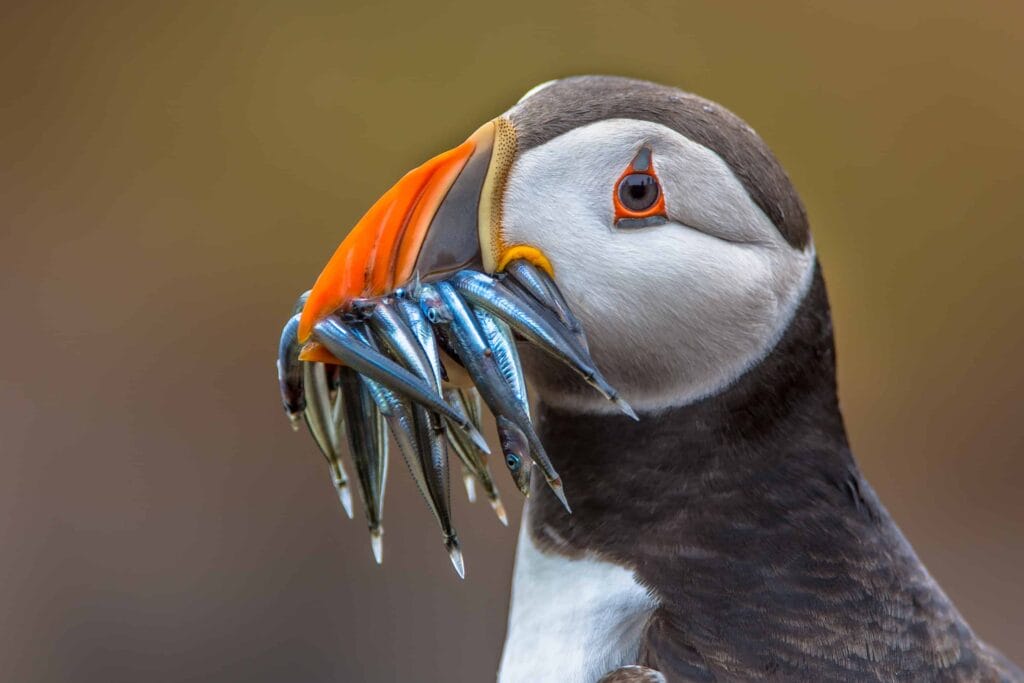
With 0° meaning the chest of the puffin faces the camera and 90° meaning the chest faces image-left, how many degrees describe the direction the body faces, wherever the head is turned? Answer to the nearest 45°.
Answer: approximately 90°
